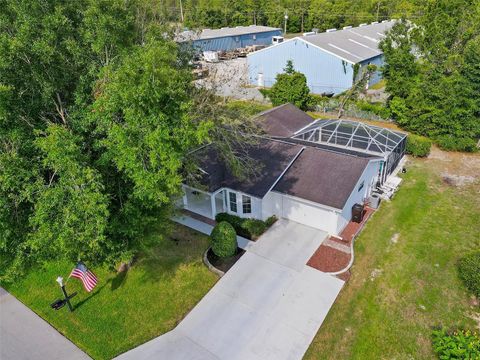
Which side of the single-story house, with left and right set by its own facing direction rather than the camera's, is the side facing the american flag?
front

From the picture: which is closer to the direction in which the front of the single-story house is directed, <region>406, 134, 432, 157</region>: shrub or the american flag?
the american flag

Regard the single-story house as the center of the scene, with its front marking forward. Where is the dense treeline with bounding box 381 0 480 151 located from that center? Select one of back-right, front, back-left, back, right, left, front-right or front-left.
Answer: back

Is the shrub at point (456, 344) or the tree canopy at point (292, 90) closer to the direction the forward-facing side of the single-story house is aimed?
the shrub

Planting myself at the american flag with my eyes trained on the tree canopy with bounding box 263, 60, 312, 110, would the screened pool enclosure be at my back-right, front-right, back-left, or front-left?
front-right

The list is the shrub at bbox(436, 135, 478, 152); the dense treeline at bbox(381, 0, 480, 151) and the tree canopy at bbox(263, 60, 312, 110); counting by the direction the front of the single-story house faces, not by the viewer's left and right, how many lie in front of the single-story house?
0

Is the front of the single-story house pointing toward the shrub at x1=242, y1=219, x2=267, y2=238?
yes

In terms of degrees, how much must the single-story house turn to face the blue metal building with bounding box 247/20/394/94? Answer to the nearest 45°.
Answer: approximately 135° to its right

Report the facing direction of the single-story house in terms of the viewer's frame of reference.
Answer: facing the viewer and to the left of the viewer

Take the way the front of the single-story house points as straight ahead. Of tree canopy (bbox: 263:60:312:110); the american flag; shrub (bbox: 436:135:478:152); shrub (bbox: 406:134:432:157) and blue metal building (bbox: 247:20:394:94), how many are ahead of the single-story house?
1

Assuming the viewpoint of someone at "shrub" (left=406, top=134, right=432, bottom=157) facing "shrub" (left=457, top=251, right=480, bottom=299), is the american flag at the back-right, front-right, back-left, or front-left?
front-right

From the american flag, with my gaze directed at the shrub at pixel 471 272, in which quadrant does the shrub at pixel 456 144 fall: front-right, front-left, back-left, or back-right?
front-left

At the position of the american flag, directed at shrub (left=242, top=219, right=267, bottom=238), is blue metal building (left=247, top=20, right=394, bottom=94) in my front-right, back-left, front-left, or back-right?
front-left

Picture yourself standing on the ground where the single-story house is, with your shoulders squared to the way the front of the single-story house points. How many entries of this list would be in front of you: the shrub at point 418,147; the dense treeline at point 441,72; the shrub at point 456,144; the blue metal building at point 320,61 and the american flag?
1

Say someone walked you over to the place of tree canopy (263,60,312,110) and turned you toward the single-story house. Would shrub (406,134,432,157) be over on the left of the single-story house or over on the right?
left

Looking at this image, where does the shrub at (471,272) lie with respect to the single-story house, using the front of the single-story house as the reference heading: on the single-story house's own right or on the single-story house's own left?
on the single-story house's own left

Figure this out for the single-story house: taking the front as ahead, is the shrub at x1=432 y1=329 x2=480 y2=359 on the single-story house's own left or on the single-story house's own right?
on the single-story house's own left
